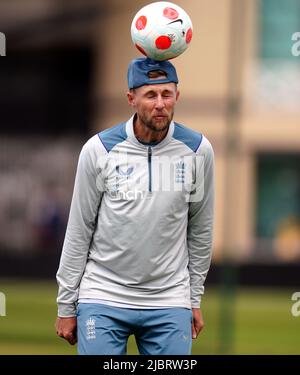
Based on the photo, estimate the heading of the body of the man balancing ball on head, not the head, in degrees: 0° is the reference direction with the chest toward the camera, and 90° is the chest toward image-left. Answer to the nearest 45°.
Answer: approximately 0°
